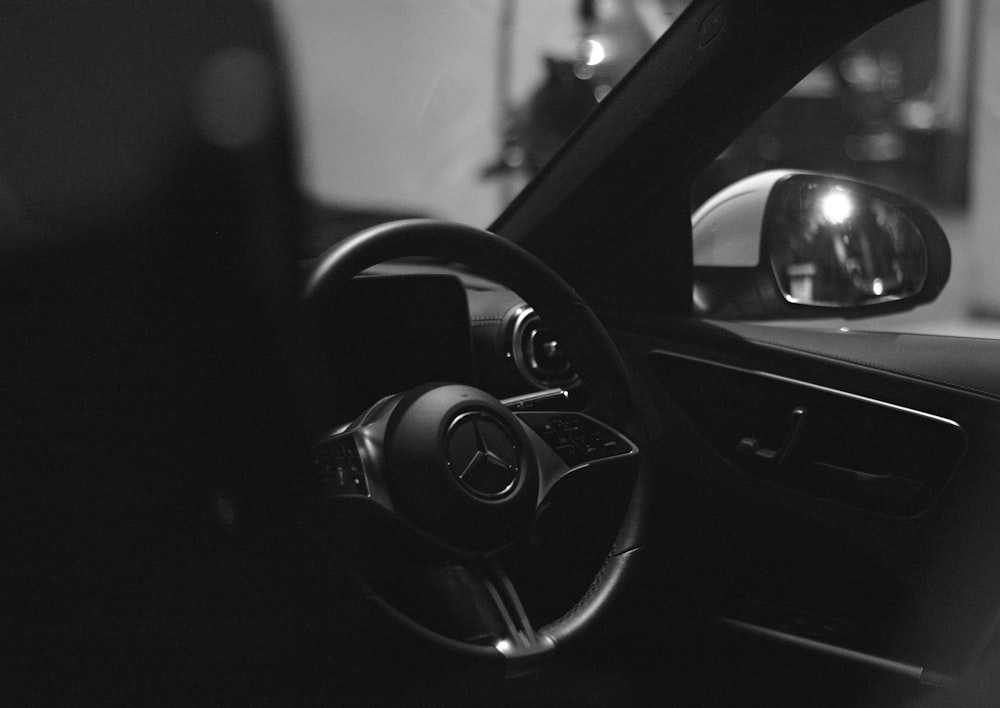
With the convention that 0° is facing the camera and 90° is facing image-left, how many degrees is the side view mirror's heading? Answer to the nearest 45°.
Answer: approximately 315°

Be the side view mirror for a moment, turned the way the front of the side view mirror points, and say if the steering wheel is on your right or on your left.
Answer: on your right
